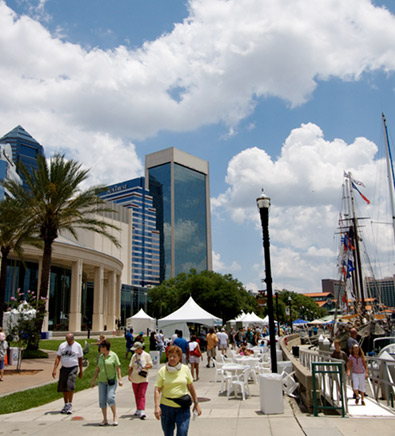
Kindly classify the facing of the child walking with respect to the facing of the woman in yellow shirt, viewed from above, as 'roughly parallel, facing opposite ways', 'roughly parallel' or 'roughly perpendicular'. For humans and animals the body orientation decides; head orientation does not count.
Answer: roughly parallel

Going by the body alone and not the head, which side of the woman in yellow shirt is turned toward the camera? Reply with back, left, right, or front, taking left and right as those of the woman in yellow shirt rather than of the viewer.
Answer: front

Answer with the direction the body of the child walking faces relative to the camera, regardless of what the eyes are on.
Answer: toward the camera

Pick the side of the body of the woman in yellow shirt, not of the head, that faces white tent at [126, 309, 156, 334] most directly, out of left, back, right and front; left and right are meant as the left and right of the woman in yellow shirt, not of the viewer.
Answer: back

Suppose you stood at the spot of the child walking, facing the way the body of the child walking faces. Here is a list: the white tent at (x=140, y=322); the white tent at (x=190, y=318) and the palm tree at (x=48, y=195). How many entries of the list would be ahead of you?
0

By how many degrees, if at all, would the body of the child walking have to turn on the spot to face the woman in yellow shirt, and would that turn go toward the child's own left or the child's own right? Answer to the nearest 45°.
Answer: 0° — they already face them

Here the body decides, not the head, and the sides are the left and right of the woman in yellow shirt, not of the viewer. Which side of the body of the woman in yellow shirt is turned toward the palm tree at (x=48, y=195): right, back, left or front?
back

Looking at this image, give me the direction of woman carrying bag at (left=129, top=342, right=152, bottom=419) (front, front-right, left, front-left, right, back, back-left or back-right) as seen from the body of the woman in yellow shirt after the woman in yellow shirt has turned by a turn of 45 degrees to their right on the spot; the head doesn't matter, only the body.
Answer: back-right

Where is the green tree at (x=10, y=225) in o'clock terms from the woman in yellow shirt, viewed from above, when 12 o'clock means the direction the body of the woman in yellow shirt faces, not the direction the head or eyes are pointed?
The green tree is roughly at 5 o'clock from the woman in yellow shirt.

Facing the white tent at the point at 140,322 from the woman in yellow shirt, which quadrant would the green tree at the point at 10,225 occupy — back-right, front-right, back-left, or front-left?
front-left

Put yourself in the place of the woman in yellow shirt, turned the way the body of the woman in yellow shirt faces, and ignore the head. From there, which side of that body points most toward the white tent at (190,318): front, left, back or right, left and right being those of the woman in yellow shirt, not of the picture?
back

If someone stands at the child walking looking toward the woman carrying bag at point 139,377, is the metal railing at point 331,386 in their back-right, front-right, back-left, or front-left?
front-left

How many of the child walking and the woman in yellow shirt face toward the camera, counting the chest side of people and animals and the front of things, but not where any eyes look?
2

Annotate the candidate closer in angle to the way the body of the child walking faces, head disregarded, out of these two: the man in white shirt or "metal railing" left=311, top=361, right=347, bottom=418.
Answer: the metal railing

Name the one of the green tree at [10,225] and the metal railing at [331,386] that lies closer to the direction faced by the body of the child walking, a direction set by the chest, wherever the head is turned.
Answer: the metal railing

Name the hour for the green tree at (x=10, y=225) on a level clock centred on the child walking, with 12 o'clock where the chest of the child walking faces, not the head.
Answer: The green tree is roughly at 4 o'clock from the child walking.
